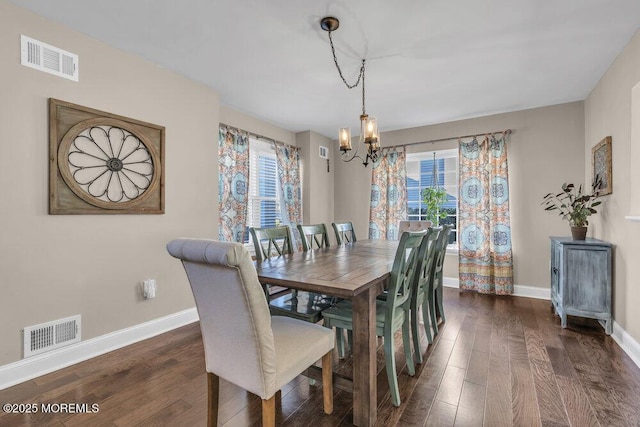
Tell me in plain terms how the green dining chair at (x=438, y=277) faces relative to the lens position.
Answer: facing to the left of the viewer

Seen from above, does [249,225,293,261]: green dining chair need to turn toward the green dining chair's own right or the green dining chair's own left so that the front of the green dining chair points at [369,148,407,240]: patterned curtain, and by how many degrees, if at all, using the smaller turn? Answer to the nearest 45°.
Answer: approximately 90° to the green dining chair's own left

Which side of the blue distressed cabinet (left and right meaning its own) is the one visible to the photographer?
left

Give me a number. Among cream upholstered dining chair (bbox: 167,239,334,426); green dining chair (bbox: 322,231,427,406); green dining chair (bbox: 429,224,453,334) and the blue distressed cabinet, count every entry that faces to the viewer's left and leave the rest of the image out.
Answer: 3

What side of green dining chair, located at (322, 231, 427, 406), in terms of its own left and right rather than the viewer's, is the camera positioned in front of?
left

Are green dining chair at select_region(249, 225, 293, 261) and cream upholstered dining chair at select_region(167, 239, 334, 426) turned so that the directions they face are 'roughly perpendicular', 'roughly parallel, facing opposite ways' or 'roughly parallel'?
roughly perpendicular

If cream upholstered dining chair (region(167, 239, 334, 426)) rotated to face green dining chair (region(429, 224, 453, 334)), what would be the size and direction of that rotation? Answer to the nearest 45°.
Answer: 0° — it already faces it

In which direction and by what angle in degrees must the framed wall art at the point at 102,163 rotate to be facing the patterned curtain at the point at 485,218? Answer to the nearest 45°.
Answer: approximately 45° to its left

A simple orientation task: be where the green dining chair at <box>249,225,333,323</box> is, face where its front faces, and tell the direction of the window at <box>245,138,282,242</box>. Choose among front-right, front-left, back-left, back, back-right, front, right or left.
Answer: back-left

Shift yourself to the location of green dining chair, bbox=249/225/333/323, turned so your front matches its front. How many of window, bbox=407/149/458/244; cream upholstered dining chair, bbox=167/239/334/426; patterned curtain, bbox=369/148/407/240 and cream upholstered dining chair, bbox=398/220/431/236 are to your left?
3

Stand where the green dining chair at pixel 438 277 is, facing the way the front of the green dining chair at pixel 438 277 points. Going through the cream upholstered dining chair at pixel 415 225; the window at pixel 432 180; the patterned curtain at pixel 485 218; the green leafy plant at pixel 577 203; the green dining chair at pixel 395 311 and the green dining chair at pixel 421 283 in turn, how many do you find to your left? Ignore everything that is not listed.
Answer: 2
